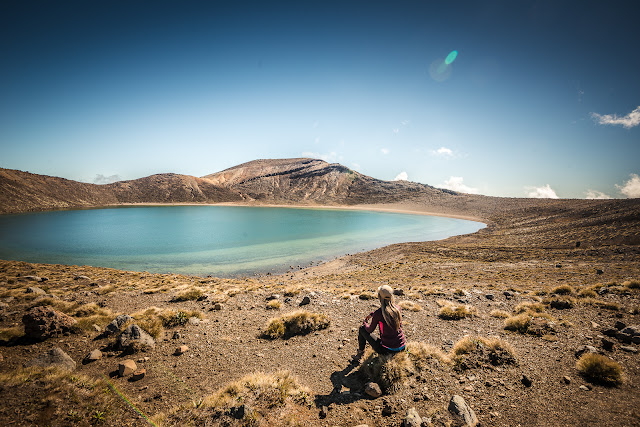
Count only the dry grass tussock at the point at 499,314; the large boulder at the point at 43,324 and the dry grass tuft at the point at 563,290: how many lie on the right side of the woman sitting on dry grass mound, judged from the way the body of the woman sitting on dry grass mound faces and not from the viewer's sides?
2

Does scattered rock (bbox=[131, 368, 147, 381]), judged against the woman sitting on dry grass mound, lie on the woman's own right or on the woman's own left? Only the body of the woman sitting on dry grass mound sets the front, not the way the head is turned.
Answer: on the woman's own left

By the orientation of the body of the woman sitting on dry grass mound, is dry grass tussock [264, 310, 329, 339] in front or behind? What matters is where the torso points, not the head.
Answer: in front

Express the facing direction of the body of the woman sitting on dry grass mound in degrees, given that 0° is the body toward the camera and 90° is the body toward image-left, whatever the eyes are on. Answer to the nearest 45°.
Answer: approximately 135°

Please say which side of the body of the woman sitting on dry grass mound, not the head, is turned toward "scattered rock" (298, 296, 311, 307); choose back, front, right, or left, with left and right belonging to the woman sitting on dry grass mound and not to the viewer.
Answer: front

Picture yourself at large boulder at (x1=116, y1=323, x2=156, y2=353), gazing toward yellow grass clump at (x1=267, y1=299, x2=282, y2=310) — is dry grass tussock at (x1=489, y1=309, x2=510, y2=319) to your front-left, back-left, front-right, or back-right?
front-right

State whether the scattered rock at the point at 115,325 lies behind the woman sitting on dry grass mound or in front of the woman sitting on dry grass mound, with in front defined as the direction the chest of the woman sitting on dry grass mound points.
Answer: in front

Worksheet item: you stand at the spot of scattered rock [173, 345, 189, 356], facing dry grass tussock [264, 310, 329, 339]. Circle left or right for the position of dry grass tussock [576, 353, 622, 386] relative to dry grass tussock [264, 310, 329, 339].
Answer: right

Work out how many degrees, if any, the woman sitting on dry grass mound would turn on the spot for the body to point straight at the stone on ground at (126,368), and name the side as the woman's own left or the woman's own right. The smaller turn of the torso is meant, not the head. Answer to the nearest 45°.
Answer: approximately 45° to the woman's own left

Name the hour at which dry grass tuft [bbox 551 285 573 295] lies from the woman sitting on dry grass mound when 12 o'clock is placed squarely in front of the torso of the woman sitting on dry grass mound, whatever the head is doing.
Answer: The dry grass tuft is roughly at 3 o'clock from the woman sitting on dry grass mound.

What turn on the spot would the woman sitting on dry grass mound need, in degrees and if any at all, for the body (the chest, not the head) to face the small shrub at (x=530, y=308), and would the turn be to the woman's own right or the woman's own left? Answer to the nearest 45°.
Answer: approximately 90° to the woman's own right

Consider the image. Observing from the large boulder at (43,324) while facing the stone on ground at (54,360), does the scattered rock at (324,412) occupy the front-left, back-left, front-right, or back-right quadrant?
front-left

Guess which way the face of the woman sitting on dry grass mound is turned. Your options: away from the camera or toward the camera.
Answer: away from the camera

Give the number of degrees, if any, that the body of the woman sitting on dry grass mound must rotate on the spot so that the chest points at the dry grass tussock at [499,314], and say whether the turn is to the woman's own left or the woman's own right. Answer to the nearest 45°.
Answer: approximately 90° to the woman's own right

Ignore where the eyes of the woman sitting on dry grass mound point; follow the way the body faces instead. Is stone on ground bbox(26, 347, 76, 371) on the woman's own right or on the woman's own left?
on the woman's own left

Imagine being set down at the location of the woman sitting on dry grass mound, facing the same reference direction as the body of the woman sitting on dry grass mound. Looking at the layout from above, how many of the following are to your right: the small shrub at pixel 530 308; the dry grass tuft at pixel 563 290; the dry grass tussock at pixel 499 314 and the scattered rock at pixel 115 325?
3

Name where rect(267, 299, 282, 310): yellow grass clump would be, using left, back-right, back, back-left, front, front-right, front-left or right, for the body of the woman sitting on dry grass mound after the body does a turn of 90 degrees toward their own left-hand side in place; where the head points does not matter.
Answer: right

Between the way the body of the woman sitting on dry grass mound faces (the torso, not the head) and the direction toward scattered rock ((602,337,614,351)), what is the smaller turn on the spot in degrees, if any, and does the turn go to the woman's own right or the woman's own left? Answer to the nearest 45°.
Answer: approximately 135° to the woman's own right
